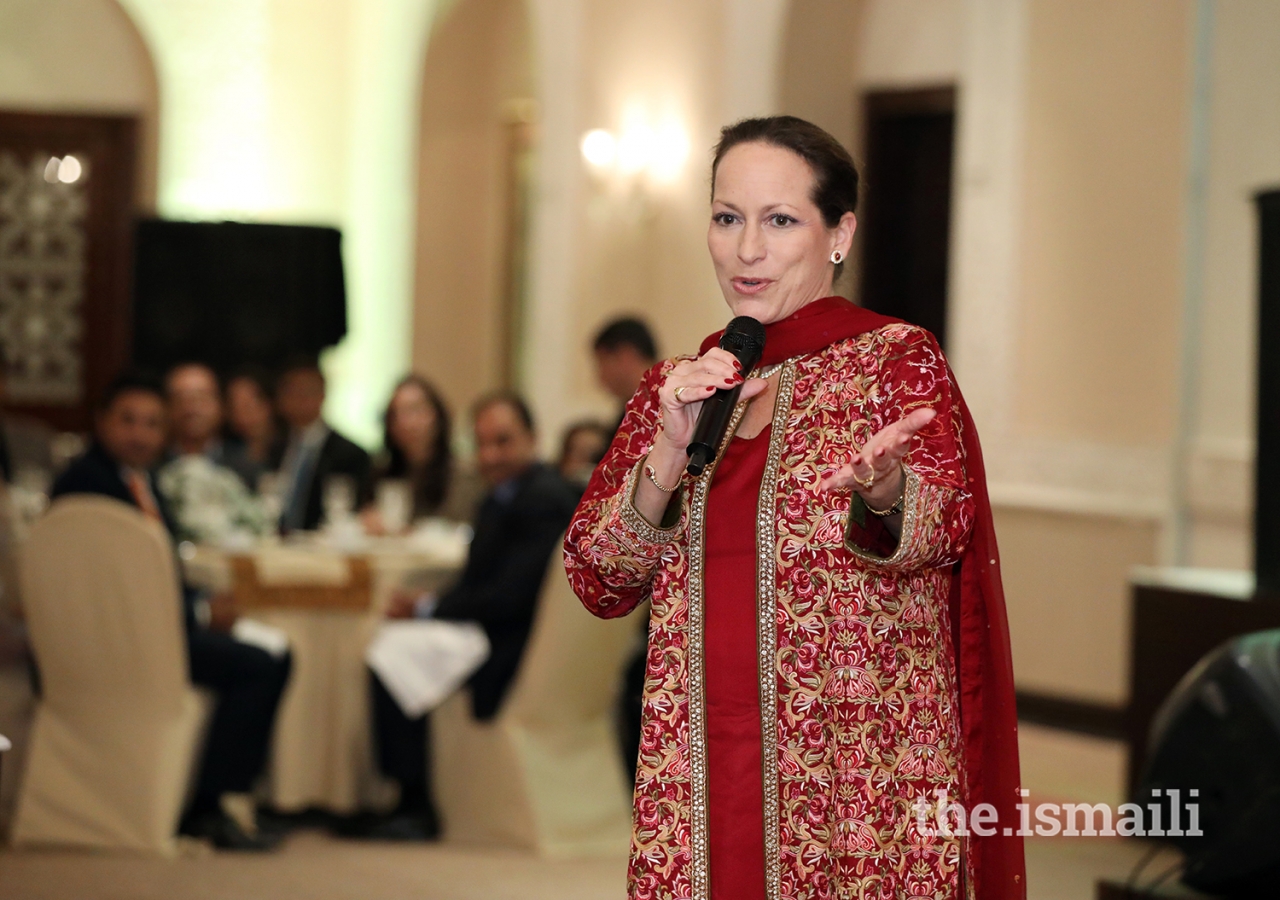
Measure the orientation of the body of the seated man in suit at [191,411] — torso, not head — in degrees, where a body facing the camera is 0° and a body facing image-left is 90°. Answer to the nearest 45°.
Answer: approximately 0°

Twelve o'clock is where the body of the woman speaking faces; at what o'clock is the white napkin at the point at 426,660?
The white napkin is roughly at 4 o'clock from the woman speaking.

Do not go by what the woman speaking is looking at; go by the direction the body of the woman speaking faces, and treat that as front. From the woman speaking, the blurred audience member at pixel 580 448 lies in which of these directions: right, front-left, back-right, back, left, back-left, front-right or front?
back-right

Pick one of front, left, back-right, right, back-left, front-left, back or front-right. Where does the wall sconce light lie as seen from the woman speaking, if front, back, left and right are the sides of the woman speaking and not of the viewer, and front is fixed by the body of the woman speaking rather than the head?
back-right

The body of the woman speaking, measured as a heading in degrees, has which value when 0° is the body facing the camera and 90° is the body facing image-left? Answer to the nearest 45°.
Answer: approximately 45°
